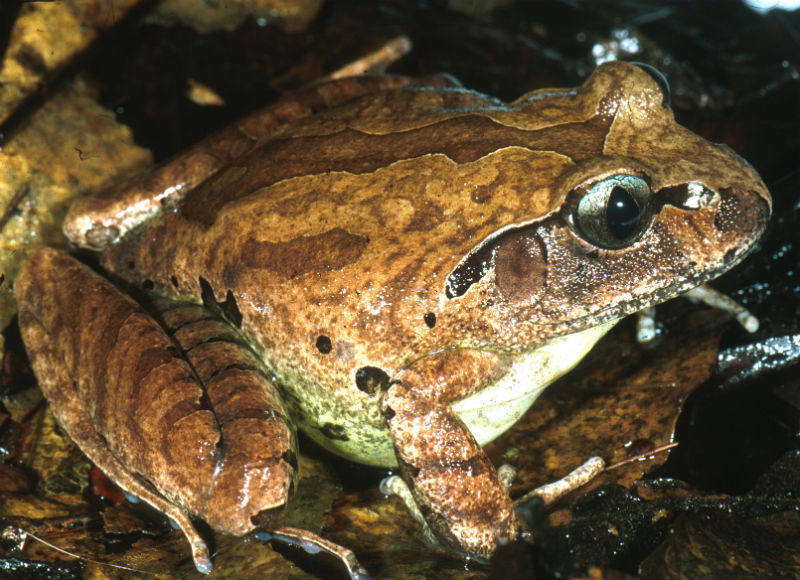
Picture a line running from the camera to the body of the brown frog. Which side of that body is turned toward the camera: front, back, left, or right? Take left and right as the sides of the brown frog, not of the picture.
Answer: right

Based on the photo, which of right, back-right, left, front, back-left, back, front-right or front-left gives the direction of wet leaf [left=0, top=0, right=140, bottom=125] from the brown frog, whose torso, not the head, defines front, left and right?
back-left

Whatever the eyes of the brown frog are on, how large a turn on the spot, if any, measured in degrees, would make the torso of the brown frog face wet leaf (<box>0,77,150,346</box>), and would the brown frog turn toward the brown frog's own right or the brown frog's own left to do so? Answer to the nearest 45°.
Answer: approximately 135° to the brown frog's own left
